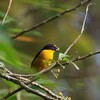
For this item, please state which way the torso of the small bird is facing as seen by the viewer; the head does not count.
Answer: to the viewer's right
